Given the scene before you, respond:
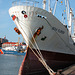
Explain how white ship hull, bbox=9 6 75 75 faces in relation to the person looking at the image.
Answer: facing the viewer and to the left of the viewer
